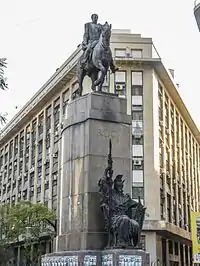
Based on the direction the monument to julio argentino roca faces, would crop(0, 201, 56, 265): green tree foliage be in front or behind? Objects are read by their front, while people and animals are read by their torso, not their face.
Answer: behind

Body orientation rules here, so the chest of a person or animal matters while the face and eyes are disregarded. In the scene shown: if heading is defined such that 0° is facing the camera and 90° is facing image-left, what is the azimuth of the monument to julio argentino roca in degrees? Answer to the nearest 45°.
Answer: approximately 315°
